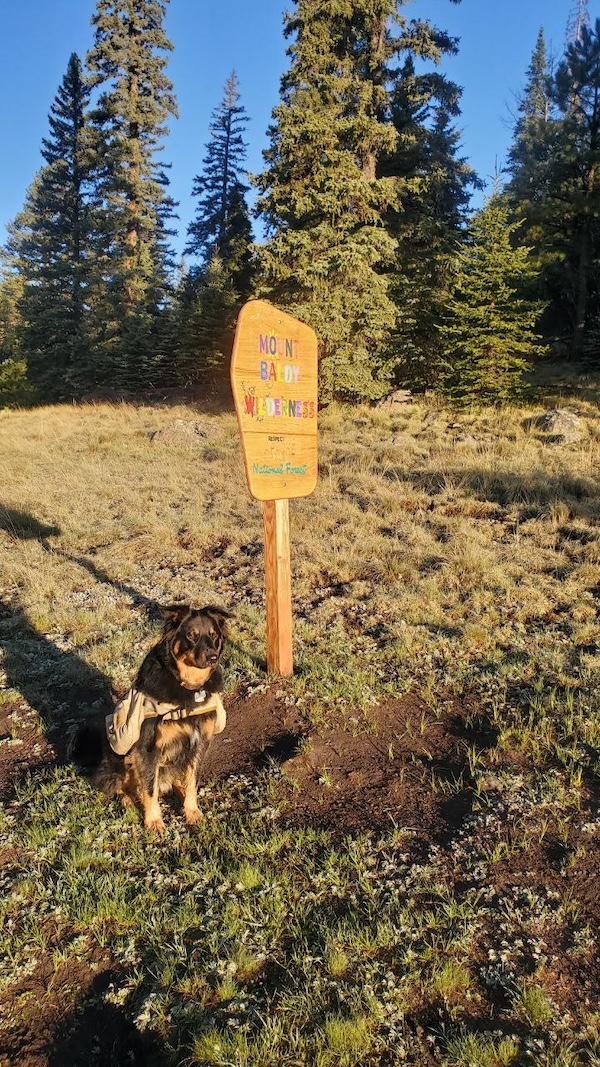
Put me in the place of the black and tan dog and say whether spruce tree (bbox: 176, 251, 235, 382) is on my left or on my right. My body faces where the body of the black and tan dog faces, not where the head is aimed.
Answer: on my left

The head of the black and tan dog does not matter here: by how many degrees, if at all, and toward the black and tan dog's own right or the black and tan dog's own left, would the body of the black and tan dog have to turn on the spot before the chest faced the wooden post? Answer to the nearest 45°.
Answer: approximately 90° to the black and tan dog's own left

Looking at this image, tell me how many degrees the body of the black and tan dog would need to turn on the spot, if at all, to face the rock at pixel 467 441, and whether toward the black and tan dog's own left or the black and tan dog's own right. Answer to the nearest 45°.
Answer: approximately 90° to the black and tan dog's own left

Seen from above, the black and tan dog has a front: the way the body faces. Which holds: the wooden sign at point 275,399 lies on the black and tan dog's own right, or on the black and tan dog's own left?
on the black and tan dog's own left

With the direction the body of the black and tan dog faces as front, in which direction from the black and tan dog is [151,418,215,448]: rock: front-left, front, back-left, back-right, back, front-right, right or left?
back-left

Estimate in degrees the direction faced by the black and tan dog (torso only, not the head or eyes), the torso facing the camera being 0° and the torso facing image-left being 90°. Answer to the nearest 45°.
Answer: approximately 315°

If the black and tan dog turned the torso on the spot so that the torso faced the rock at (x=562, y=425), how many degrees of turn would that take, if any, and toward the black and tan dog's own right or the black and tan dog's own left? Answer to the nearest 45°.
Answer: approximately 90° to the black and tan dog's own left

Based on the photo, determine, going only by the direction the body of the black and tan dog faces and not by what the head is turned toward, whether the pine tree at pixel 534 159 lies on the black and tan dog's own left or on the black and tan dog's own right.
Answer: on the black and tan dog's own left

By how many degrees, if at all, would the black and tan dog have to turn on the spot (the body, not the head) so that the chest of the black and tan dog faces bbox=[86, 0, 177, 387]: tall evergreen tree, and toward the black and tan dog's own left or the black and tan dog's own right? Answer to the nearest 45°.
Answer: approximately 135° to the black and tan dog's own left

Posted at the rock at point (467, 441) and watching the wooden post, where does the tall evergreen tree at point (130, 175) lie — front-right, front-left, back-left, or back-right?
back-right

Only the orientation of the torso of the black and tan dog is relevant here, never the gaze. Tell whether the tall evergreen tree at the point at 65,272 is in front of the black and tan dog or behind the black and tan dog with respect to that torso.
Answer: behind
